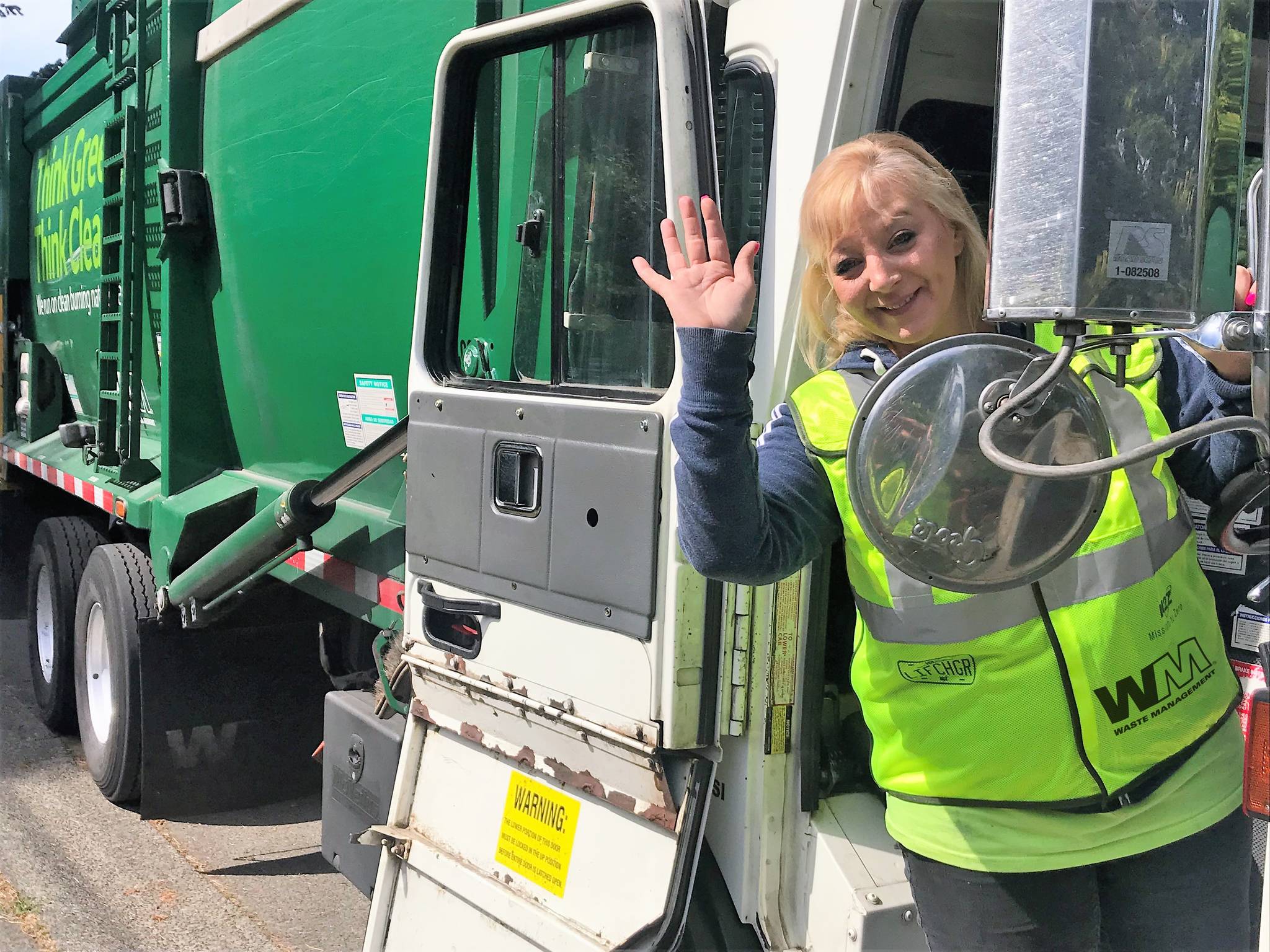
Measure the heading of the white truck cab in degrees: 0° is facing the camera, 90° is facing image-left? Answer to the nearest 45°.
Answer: approximately 315°

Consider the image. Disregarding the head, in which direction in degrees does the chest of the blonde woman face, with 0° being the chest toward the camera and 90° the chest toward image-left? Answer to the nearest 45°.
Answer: approximately 0°
